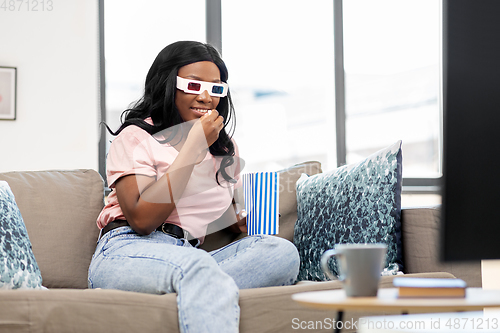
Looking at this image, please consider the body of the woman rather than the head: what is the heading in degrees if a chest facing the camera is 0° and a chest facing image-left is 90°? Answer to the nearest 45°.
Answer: approximately 315°

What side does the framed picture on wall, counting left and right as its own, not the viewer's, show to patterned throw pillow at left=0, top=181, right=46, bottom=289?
front

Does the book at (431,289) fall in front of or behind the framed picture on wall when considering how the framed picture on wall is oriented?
in front

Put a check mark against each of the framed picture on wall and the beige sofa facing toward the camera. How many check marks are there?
2

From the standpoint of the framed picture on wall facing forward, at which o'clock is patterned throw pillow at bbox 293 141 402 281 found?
The patterned throw pillow is roughly at 11 o'clock from the framed picture on wall.

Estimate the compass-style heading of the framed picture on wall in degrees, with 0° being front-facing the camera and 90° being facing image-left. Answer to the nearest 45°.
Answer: approximately 0°

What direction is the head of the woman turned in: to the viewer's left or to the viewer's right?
to the viewer's right
